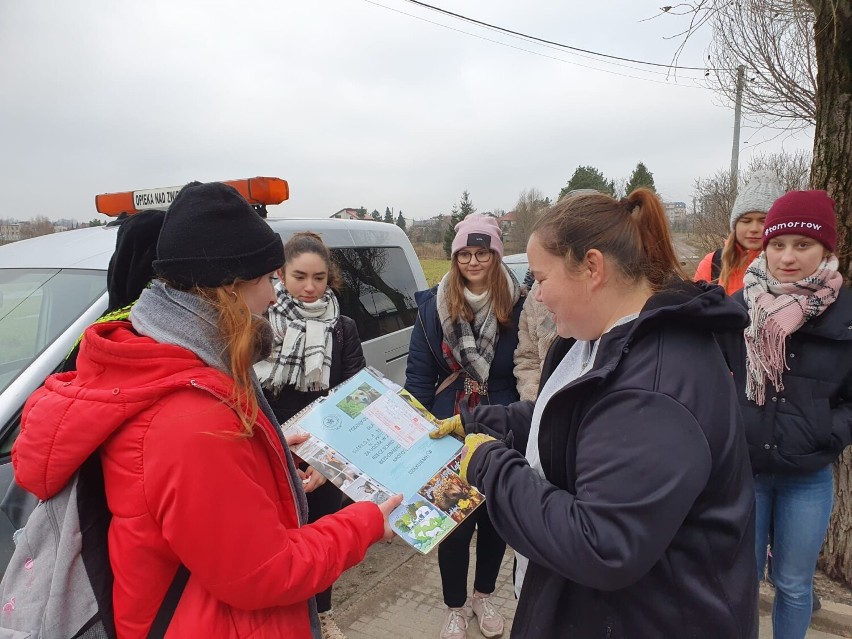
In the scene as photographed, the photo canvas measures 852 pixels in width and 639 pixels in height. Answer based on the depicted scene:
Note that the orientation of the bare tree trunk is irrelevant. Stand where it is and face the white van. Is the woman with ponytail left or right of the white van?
left

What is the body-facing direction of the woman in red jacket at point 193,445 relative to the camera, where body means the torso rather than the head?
to the viewer's right

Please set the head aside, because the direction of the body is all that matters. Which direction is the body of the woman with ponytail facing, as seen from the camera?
to the viewer's left

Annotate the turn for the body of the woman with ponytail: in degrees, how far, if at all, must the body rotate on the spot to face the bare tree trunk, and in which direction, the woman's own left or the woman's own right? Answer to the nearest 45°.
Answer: approximately 135° to the woman's own right

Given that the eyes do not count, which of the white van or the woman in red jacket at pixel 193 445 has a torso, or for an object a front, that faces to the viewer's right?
the woman in red jacket

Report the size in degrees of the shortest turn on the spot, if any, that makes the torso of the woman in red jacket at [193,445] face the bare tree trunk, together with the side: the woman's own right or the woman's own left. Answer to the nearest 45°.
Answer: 0° — they already face it

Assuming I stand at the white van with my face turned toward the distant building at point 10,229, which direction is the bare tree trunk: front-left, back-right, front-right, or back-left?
back-right

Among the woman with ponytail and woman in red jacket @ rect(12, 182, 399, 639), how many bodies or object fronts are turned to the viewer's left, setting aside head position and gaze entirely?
1

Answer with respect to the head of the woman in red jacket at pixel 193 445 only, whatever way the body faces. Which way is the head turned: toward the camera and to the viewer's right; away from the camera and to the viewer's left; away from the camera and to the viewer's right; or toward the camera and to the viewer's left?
away from the camera and to the viewer's right

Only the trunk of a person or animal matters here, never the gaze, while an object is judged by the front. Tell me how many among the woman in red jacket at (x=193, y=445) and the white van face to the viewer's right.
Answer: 1

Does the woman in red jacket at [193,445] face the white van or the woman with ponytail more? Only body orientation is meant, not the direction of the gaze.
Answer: the woman with ponytail

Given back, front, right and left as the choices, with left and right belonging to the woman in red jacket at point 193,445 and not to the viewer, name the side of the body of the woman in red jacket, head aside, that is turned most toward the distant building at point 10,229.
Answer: left
